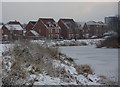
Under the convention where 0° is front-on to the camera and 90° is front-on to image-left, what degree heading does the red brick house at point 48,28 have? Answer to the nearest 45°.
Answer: approximately 315°

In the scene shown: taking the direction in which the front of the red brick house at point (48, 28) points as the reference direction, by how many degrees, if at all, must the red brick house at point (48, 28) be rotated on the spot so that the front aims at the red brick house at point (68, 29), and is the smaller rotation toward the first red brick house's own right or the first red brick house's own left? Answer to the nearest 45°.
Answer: approximately 45° to the first red brick house's own left

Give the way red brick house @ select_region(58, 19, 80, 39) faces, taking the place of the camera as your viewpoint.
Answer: facing the viewer and to the right of the viewer

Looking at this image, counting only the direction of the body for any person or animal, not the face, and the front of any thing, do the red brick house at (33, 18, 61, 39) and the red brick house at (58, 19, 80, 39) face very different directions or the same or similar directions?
same or similar directions

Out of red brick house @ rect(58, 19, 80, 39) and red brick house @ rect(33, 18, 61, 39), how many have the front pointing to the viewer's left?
0

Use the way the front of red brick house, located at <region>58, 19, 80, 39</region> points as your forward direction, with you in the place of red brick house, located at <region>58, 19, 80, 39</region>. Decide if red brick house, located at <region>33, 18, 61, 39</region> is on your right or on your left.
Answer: on your right
